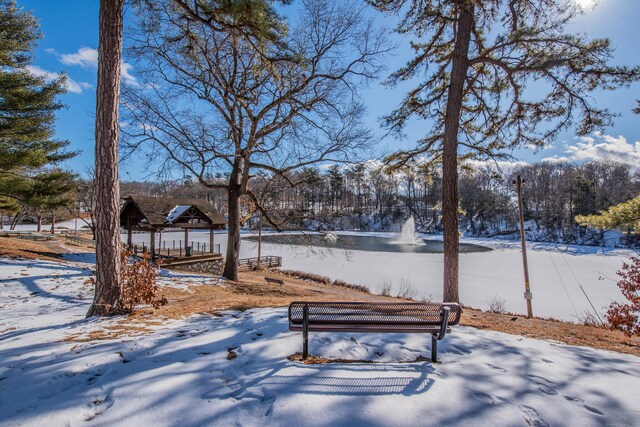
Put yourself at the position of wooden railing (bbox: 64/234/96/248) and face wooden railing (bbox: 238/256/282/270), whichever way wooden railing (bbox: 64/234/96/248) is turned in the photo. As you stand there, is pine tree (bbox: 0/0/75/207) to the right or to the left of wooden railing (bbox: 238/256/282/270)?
right

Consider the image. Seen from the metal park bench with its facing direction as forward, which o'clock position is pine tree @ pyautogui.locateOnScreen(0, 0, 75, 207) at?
The pine tree is roughly at 10 o'clock from the metal park bench.

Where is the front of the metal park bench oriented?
away from the camera

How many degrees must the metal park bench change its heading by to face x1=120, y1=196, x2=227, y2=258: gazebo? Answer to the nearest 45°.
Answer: approximately 45° to its left
